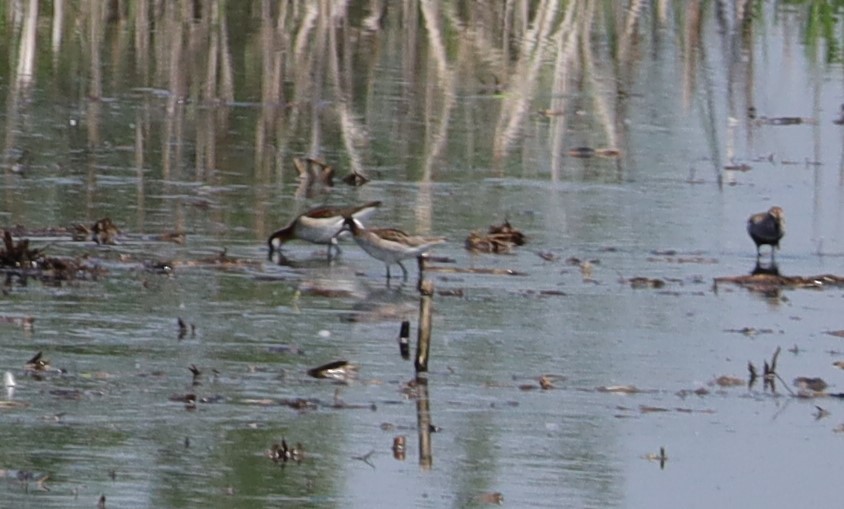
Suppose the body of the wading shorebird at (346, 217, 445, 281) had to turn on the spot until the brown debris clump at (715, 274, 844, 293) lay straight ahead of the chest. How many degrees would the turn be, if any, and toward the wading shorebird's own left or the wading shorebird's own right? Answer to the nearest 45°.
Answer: approximately 180°

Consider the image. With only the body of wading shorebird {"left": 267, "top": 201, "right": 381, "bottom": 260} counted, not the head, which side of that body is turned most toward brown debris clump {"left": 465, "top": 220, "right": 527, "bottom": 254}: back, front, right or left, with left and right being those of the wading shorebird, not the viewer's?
back

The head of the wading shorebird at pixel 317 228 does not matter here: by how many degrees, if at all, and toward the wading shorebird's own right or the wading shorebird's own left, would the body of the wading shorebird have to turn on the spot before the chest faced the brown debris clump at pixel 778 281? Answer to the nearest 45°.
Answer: approximately 180°

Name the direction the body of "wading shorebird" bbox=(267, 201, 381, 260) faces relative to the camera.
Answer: to the viewer's left

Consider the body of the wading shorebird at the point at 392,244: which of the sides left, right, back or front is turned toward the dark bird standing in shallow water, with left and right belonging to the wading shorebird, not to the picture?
back

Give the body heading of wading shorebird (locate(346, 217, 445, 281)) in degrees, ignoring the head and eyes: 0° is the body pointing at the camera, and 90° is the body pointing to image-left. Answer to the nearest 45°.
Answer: approximately 90°

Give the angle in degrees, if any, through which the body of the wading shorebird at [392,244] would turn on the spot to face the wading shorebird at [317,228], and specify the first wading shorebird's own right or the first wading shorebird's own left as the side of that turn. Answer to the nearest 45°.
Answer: approximately 45° to the first wading shorebird's own right
